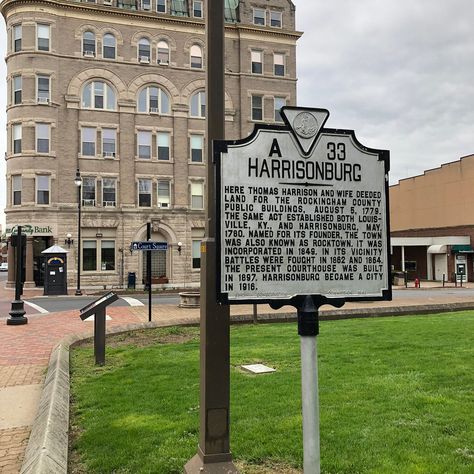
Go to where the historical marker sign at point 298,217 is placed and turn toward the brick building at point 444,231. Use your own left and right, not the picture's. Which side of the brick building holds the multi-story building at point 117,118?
left

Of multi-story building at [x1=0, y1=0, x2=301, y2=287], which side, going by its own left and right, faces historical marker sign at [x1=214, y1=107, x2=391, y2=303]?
front

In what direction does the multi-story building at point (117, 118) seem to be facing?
toward the camera

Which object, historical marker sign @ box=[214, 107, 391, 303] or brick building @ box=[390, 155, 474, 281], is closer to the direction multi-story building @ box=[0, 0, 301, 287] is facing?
the historical marker sign

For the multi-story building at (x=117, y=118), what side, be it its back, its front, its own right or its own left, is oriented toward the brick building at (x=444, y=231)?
left

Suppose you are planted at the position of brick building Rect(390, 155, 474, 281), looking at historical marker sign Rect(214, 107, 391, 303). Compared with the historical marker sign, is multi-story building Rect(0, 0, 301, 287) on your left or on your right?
right
